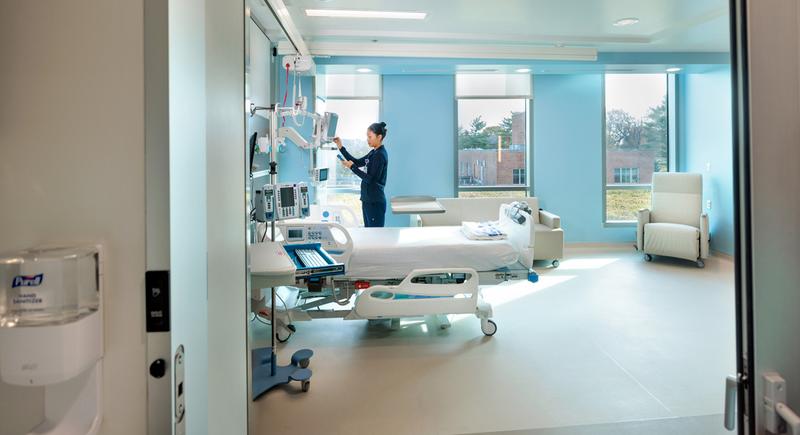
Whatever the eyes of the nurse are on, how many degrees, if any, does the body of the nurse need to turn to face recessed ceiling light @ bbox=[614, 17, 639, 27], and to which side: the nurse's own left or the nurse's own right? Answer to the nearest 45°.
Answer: approximately 180°

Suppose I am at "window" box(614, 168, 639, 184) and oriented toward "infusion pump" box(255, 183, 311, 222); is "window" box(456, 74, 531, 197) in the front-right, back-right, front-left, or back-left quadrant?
front-right

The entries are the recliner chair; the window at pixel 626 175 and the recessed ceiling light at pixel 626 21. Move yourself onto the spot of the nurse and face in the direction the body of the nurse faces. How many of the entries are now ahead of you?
0

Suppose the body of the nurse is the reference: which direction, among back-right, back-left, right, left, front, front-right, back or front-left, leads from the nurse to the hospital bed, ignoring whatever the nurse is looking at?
left

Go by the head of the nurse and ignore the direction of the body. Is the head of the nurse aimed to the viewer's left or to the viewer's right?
to the viewer's left

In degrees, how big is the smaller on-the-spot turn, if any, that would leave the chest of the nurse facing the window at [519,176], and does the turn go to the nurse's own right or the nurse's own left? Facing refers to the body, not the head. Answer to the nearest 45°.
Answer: approximately 135° to the nurse's own right

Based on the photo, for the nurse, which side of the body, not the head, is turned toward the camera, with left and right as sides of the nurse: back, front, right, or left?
left

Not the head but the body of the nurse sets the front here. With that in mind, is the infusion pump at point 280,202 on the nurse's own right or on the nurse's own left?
on the nurse's own left

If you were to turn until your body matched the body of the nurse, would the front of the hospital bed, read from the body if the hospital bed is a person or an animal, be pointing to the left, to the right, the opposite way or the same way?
the opposite way

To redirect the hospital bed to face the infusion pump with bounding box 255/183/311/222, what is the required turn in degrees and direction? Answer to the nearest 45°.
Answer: approximately 135° to its right

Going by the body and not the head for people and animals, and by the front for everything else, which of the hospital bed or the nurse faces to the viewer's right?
the hospital bed

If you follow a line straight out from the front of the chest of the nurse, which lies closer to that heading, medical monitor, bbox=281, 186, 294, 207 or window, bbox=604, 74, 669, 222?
the medical monitor

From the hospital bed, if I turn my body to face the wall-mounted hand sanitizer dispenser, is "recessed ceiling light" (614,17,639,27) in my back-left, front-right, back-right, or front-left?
back-left

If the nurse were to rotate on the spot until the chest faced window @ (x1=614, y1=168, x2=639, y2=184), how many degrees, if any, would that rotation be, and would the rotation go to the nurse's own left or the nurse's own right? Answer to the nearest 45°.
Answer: approximately 135° to the nurse's own right
